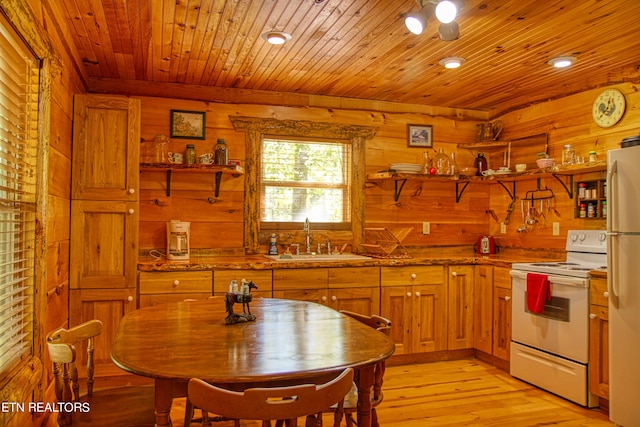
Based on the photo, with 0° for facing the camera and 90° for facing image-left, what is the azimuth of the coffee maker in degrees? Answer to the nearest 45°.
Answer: approximately 0°

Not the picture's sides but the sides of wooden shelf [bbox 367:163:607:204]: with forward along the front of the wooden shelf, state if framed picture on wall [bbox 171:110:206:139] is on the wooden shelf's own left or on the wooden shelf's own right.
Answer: on the wooden shelf's own right

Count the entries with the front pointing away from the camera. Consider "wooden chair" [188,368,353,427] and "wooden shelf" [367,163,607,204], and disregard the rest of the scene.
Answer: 1

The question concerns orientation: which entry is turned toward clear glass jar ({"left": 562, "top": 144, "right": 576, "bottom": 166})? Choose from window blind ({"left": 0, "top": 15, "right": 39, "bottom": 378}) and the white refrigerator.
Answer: the window blind

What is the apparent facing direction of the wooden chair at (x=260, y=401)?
away from the camera

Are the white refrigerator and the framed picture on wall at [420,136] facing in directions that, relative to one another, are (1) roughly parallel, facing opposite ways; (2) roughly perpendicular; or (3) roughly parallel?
roughly perpendicular

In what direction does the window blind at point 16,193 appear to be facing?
to the viewer's right
